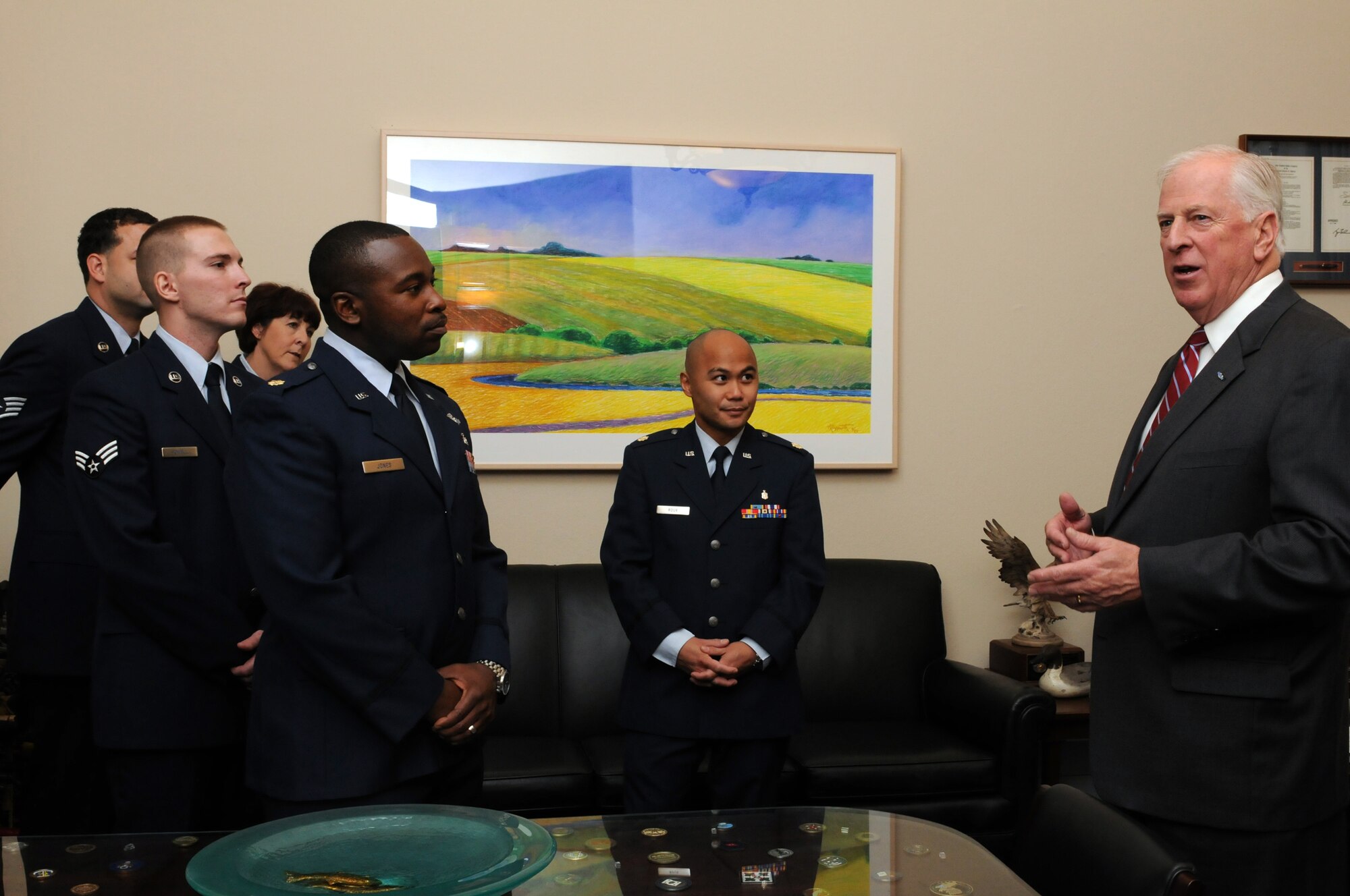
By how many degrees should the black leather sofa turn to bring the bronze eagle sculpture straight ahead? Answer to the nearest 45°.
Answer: approximately 135° to its left

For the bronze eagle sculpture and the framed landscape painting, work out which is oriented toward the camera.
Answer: the framed landscape painting

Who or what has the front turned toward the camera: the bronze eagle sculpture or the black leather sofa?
the black leather sofa

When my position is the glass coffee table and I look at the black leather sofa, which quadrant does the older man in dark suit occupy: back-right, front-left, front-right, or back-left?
front-right

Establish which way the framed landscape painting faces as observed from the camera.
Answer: facing the viewer

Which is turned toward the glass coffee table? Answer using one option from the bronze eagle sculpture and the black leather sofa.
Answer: the black leather sofa

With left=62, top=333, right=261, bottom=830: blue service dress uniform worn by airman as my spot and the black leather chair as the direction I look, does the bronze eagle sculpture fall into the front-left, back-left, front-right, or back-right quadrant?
front-left

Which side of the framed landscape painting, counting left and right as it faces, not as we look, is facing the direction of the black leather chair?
front

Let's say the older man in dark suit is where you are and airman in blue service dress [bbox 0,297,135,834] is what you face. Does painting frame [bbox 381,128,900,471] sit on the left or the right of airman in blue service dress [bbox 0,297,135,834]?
right

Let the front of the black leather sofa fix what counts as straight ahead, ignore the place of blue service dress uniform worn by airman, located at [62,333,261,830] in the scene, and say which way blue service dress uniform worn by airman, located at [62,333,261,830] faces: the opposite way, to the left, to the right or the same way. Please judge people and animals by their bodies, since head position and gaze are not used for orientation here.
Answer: to the left

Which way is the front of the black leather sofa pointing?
toward the camera

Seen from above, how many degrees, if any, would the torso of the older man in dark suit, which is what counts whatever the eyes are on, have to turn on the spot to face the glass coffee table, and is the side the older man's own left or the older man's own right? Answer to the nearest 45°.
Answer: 0° — they already face it

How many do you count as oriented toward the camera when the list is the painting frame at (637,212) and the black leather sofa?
2

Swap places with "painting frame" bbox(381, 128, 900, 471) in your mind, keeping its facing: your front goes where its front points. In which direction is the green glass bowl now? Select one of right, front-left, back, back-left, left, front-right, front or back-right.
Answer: front

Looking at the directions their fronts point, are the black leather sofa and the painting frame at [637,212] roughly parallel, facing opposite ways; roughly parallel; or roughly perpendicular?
roughly parallel

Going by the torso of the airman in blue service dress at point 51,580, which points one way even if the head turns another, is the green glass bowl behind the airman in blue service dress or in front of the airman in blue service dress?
in front

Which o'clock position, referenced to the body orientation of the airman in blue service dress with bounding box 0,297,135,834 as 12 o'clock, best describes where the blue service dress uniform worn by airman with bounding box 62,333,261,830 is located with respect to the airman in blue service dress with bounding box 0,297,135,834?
the blue service dress uniform worn by airman with bounding box 62,333,261,830 is roughly at 1 o'clock from the airman in blue service dress with bounding box 0,297,135,834.
